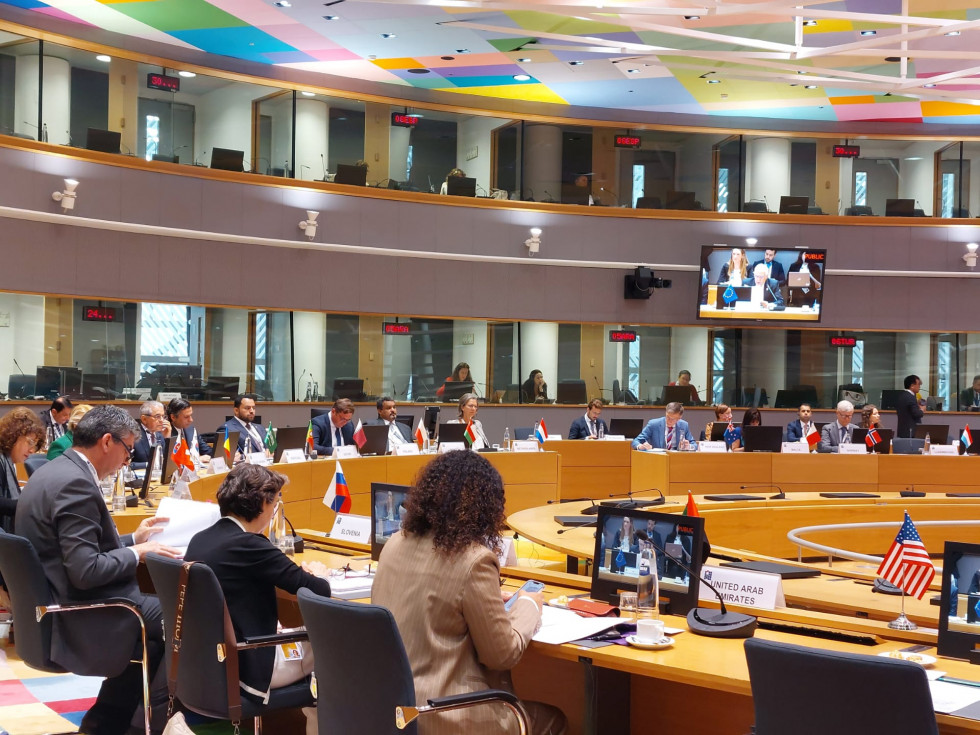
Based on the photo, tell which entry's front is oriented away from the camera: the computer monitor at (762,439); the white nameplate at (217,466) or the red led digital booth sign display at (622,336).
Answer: the computer monitor

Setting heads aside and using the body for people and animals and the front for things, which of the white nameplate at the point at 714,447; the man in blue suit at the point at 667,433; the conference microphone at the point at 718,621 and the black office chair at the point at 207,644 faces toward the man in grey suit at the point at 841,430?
the black office chair

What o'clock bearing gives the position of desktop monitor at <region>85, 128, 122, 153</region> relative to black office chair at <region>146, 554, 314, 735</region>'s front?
The desktop monitor is roughly at 10 o'clock from the black office chair.

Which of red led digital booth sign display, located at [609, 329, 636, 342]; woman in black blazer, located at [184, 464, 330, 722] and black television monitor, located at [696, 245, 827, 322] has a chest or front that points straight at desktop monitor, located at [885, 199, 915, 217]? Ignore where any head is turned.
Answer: the woman in black blazer

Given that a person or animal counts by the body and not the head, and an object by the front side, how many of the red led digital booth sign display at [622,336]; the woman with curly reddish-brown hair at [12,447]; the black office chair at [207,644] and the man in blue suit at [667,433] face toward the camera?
2

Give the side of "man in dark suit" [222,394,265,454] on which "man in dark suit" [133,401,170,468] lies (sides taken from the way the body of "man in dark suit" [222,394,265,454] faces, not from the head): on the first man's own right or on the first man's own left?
on the first man's own right

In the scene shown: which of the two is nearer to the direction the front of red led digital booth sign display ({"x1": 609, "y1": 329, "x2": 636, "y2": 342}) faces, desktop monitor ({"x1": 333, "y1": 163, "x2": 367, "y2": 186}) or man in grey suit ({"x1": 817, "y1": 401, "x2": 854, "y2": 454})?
the man in grey suit

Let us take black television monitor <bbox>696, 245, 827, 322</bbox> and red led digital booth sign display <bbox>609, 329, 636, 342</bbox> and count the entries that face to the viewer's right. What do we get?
0

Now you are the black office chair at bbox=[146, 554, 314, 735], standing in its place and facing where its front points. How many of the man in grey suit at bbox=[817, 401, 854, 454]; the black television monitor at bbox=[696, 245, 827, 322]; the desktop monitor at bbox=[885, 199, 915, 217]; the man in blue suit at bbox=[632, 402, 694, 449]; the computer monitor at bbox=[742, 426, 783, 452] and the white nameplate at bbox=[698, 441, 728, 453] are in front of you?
6

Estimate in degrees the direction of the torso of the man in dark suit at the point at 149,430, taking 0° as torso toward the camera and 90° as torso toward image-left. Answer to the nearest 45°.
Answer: approximately 315°

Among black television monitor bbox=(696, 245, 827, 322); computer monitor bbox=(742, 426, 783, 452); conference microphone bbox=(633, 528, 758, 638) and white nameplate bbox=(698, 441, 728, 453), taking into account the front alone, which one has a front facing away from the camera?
the computer monitor

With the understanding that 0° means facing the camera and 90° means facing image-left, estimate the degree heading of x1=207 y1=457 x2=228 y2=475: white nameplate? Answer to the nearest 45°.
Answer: approximately 315°

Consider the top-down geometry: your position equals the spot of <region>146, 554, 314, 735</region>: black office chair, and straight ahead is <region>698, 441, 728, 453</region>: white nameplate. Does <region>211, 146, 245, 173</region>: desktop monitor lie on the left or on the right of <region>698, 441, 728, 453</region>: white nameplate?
left

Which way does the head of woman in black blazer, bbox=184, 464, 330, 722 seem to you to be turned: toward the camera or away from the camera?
away from the camera

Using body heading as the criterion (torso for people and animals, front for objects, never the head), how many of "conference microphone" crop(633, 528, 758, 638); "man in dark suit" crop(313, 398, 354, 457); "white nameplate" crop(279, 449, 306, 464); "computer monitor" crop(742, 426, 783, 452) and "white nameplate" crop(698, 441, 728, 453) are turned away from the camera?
1

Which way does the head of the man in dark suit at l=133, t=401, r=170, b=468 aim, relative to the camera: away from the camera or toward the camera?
toward the camera

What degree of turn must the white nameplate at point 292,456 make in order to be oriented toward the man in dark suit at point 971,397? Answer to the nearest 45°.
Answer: approximately 90° to its left

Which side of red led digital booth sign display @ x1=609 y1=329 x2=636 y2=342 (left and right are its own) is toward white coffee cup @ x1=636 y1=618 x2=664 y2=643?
front

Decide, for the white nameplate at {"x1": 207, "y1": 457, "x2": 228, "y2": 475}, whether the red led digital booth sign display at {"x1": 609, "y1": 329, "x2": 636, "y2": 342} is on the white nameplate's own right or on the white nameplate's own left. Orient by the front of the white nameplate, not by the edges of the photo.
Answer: on the white nameplate's own left

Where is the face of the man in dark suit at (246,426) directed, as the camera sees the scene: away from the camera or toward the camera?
toward the camera

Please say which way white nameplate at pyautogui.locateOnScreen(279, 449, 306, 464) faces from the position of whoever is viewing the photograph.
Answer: facing the viewer and to the right of the viewer

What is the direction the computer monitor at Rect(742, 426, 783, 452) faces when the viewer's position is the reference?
facing away from the viewer

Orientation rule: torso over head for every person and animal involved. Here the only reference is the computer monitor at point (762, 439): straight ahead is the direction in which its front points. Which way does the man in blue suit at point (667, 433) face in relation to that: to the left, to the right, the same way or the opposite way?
the opposite way
